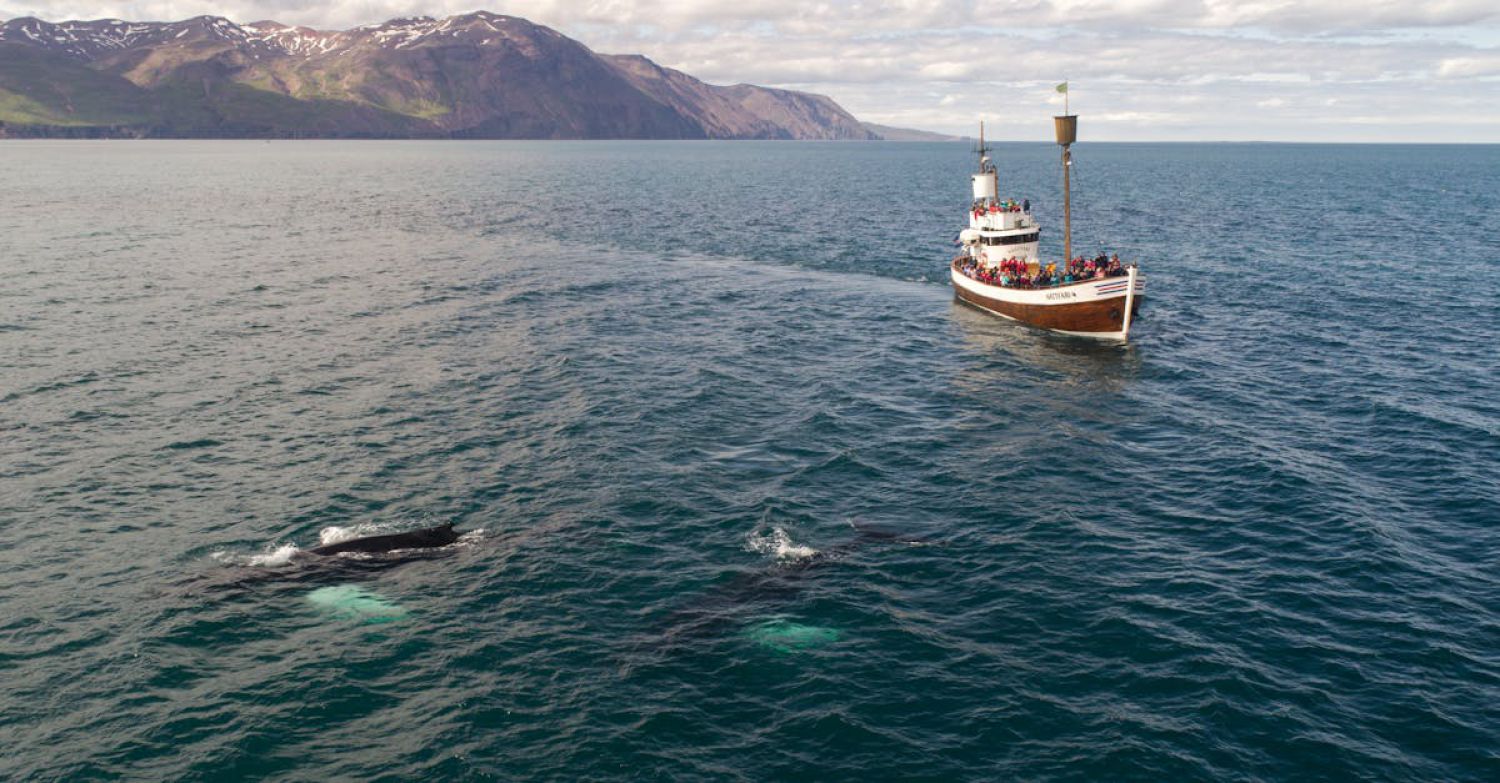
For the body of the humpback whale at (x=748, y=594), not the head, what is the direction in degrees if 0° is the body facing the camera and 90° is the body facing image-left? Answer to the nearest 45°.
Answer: approximately 45°
